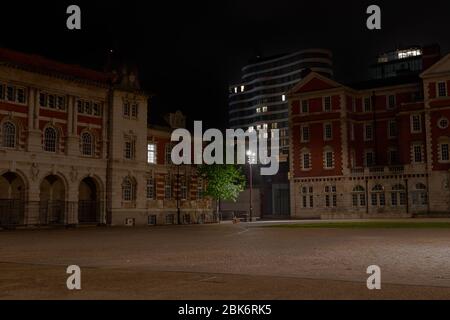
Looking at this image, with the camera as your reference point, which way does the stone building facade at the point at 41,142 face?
facing the viewer and to the right of the viewer
